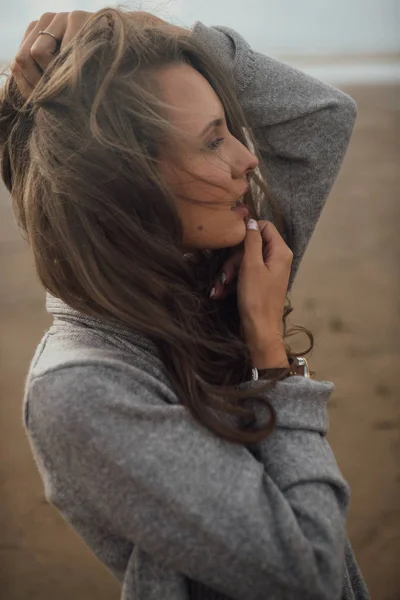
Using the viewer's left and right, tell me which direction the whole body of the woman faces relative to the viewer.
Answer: facing to the right of the viewer

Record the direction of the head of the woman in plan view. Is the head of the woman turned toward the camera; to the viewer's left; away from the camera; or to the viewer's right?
to the viewer's right
